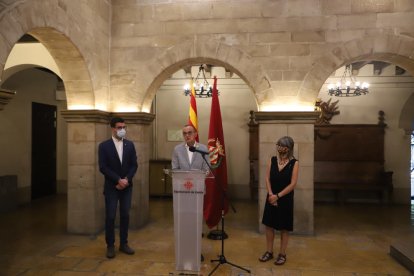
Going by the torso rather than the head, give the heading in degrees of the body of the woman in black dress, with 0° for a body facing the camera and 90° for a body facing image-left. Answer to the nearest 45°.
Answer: approximately 45°

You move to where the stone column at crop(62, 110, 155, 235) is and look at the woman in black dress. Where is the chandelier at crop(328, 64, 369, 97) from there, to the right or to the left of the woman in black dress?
left

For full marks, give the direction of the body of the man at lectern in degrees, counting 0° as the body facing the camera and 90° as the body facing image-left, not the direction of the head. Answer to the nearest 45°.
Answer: approximately 0°

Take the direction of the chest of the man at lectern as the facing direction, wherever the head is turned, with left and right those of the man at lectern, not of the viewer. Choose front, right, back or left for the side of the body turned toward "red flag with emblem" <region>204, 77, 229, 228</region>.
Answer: back

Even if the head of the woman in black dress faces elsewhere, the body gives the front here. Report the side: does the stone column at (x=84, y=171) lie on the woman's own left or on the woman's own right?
on the woman's own right

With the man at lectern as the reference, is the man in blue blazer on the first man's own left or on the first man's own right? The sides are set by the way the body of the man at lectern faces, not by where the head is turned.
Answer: on the first man's own right

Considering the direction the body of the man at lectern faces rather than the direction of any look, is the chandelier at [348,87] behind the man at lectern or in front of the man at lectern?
behind

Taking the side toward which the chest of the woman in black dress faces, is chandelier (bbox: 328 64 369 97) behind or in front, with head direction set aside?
behind

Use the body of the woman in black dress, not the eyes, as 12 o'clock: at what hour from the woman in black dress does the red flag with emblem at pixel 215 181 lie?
The red flag with emblem is roughly at 3 o'clock from the woman in black dress.

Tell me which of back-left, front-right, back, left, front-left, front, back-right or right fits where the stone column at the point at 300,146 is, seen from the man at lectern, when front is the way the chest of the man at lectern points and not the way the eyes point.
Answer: back-left

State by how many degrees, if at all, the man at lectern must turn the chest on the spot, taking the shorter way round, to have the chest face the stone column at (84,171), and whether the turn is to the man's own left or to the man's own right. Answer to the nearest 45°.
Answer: approximately 135° to the man's own right
